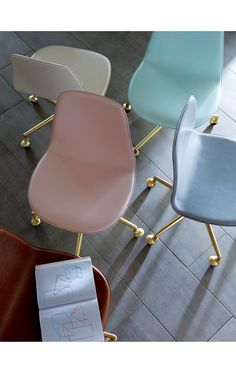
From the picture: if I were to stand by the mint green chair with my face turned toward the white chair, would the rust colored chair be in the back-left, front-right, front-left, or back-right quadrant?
front-left

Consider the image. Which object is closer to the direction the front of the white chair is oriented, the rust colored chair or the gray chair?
the gray chair

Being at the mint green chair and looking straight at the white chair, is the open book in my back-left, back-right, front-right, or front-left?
front-left

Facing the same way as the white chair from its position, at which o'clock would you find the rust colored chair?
The rust colored chair is roughly at 4 o'clock from the white chair.

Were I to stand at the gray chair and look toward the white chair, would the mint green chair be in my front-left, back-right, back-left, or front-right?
front-right

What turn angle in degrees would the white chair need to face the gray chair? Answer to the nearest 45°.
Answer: approximately 90° to its right

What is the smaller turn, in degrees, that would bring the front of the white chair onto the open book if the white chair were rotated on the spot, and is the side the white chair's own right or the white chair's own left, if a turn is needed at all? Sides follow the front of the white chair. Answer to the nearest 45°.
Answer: approximately 135° to the white chair's own right

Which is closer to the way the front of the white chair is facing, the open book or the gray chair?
the gray chair

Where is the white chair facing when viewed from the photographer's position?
facing away from the viewer and to the right of the viewer
